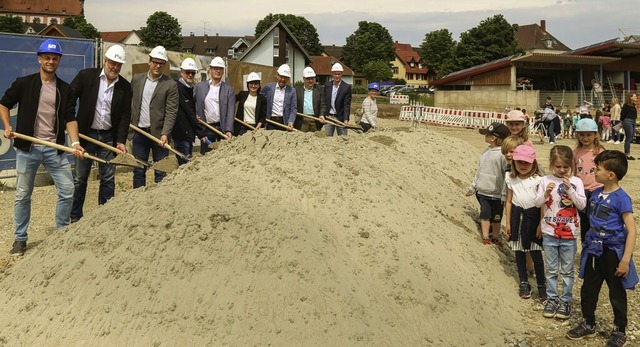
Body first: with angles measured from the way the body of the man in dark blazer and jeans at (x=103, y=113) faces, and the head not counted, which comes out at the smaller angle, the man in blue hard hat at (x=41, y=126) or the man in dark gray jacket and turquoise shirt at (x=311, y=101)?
the man in blue hard hat

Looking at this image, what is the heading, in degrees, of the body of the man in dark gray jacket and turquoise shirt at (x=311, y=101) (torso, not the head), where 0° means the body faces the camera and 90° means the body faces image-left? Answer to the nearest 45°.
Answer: approximately 0°

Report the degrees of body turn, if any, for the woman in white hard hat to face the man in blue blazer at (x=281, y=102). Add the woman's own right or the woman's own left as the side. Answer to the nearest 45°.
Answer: approximately 135° to the woman's own left

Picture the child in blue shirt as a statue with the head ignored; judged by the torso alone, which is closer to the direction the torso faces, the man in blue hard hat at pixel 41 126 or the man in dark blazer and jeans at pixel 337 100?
the man in blue hard hat
